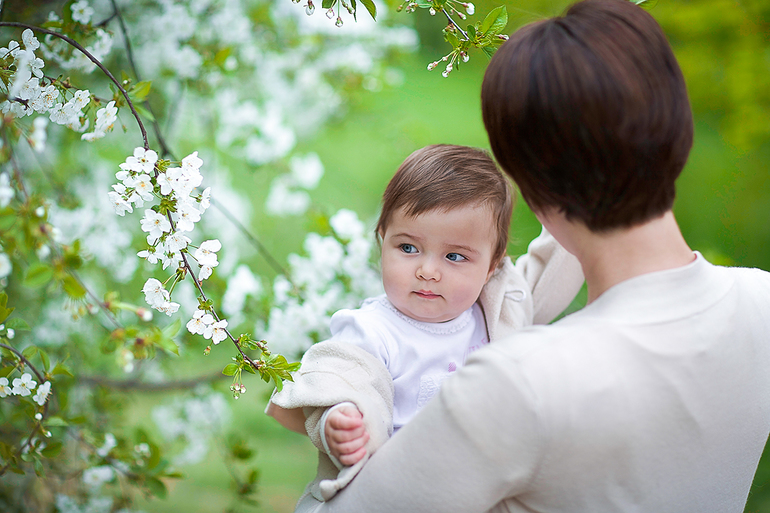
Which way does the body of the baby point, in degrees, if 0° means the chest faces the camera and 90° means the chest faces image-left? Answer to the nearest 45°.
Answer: approximately 0°

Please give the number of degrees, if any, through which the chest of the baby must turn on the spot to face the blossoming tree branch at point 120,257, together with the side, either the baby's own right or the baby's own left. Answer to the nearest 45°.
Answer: approximately 135° to the baby's own right
